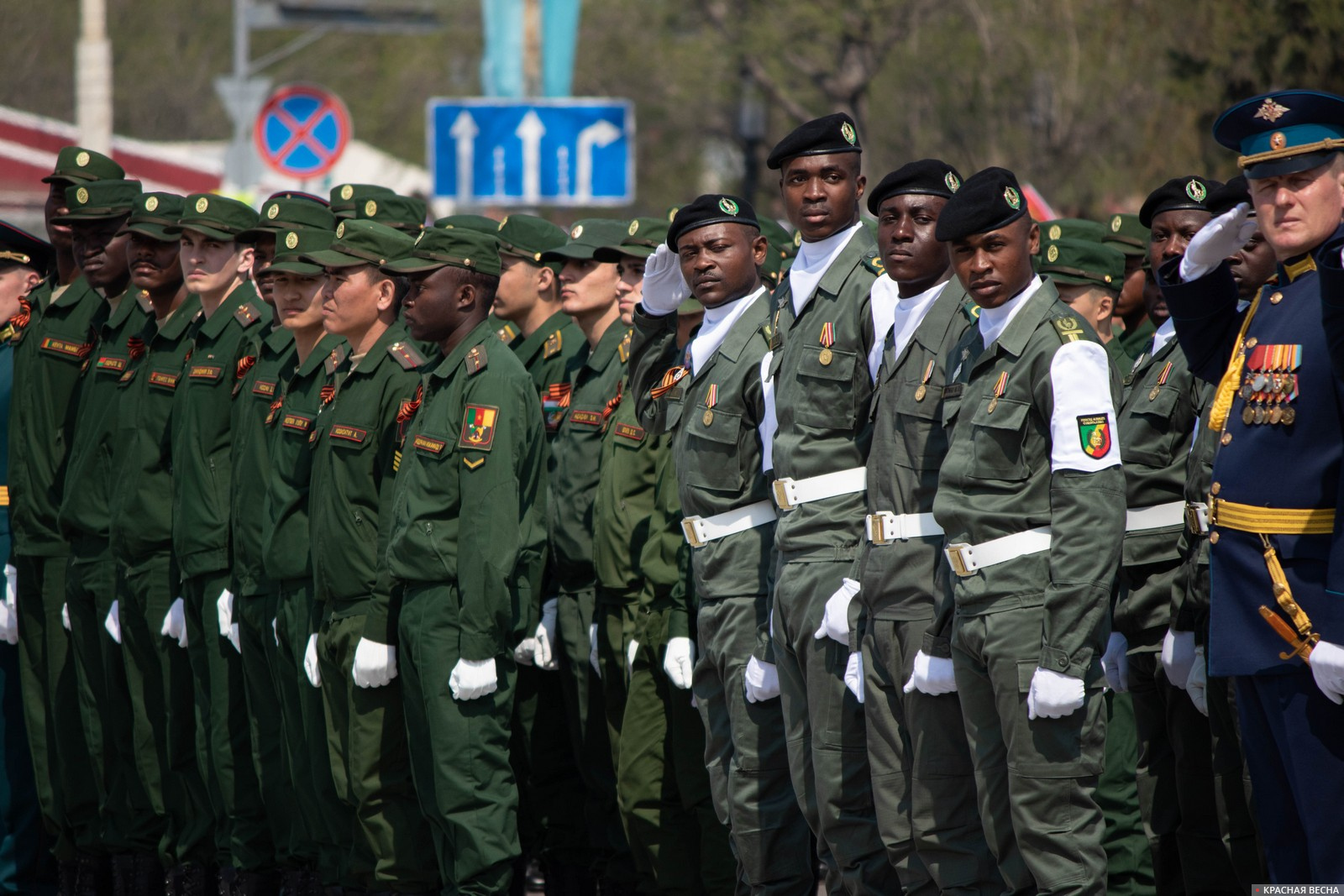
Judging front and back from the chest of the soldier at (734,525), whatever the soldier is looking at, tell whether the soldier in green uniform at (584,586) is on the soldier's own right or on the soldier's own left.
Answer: on the soldier's own right

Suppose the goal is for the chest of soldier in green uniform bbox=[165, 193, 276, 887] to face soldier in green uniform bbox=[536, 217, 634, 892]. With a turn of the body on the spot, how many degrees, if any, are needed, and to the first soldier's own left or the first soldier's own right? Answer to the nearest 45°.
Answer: approximately 135° to the first soldier's own left

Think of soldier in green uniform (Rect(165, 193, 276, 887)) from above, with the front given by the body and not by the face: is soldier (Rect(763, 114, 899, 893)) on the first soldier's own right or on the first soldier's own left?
on the first soldier's own left

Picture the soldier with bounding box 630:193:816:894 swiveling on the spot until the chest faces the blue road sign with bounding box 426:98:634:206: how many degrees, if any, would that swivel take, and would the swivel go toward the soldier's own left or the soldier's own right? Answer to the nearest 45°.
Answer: approximately 135° to the soldier's own right

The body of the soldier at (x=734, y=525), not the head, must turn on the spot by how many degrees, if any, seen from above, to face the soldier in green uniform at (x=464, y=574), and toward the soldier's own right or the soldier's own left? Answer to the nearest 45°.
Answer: approximately 45° to the soldier's own right

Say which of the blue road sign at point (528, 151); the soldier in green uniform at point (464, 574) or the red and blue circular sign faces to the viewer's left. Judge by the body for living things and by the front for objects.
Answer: the soldier in green uniform

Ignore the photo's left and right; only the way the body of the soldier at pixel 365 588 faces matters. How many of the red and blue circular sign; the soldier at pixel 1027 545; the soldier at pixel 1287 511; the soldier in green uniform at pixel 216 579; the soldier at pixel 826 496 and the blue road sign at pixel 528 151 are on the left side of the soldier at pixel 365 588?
3

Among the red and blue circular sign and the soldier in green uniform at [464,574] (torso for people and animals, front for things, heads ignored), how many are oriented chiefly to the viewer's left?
1

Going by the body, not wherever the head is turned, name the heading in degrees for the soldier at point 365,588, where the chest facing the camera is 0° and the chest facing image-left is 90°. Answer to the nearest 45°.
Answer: approximately 45°

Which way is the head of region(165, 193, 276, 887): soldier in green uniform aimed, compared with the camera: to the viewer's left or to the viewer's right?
to the viewer's left

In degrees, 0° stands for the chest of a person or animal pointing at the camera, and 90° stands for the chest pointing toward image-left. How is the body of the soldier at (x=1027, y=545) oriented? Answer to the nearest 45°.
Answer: approximately 45°

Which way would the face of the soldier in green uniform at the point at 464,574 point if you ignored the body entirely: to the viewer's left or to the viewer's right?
to the viewer's left

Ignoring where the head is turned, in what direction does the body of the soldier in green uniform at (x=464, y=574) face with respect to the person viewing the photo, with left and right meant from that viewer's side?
facing to the left of the viewer
